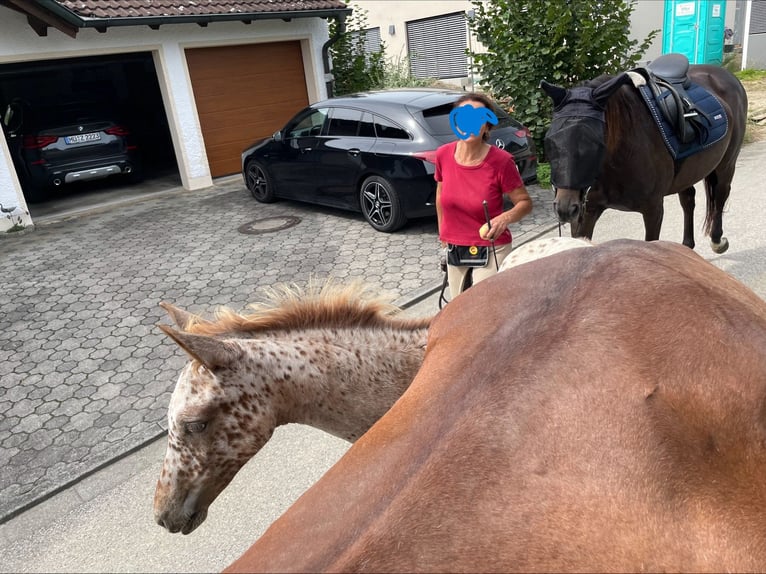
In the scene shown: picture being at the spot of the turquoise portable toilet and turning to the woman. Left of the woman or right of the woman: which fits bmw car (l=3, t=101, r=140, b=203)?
right

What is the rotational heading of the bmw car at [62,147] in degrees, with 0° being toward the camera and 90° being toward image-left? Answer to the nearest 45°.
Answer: approximately 135°

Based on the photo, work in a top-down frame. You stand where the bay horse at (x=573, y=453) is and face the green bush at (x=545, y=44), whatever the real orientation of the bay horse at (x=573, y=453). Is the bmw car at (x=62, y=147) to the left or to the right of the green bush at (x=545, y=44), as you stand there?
left

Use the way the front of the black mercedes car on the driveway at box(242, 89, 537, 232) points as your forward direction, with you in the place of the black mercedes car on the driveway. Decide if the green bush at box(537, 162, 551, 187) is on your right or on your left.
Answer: on your right

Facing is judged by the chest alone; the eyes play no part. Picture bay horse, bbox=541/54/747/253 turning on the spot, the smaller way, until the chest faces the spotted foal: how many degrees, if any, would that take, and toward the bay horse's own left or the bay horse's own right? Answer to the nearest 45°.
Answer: approximately 45° to the bay horse's own left
